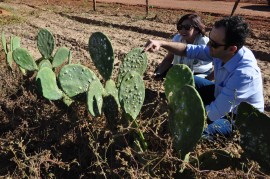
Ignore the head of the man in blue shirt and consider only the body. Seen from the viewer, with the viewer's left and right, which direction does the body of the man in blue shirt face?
facing to the left of the viewer

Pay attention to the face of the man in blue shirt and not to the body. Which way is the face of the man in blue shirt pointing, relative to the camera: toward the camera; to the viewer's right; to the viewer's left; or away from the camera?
to the viewer's left
